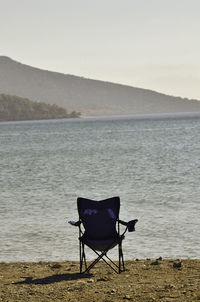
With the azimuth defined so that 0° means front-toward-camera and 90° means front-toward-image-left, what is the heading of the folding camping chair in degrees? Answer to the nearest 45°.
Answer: approximately 180°
